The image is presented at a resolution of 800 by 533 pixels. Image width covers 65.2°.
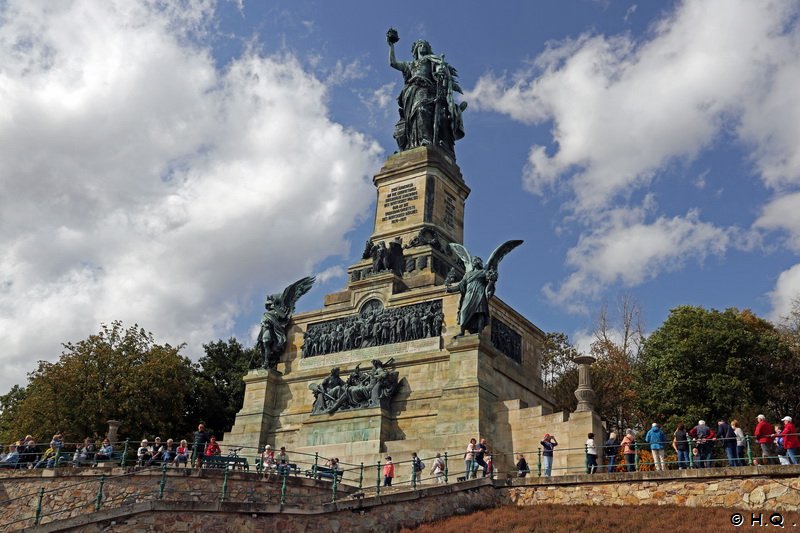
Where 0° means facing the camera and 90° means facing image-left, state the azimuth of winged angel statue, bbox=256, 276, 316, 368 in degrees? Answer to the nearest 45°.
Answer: approximately 45°

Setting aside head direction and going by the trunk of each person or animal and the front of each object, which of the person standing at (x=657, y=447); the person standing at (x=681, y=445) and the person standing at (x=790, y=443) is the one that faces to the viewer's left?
the person standing at (x=790, y=443)

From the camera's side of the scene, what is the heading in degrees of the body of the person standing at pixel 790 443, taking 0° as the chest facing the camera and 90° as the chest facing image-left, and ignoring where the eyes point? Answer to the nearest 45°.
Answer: approximately 90°

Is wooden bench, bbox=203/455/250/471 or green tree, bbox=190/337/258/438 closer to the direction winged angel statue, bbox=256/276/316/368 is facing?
the wooden bench

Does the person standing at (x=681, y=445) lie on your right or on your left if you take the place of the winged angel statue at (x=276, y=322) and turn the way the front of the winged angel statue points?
on your left

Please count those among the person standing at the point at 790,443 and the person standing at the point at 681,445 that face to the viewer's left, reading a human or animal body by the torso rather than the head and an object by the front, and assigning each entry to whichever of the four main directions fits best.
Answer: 1
